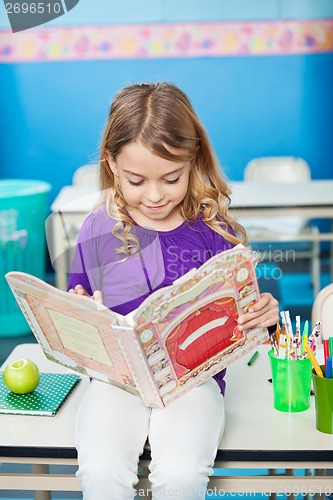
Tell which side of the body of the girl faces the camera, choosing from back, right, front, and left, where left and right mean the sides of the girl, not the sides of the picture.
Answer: front

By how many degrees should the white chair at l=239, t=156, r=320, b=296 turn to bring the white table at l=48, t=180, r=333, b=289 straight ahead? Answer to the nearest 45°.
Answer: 0° — it already faces it

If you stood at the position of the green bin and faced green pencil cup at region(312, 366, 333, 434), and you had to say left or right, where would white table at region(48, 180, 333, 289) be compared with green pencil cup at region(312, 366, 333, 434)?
left

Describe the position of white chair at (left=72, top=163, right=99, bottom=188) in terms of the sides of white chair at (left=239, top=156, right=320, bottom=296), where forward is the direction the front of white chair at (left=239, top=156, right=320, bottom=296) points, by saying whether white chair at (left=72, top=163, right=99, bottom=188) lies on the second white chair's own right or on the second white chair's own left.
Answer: on the second white chair's own right

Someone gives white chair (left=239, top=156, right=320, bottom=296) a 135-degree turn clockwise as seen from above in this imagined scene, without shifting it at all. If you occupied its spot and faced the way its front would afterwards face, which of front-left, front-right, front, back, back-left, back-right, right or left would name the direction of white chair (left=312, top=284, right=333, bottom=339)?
back-left

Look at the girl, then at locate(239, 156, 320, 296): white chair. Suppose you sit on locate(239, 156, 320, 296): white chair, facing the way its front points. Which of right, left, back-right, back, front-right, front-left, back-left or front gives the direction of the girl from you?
front

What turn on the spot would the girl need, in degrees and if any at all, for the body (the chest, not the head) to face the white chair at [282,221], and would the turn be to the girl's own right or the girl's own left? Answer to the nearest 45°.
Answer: approximately 180°

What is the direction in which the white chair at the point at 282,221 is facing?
toward the camera

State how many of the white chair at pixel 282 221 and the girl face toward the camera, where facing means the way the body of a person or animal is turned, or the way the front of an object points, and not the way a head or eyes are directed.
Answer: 2

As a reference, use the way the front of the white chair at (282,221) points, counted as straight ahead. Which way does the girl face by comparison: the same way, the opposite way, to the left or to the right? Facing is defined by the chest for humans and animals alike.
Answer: the same way

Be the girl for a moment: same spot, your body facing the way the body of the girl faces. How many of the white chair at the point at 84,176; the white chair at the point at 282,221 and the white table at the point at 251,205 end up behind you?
3

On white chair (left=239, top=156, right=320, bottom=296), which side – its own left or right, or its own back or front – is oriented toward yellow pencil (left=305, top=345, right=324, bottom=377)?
front
